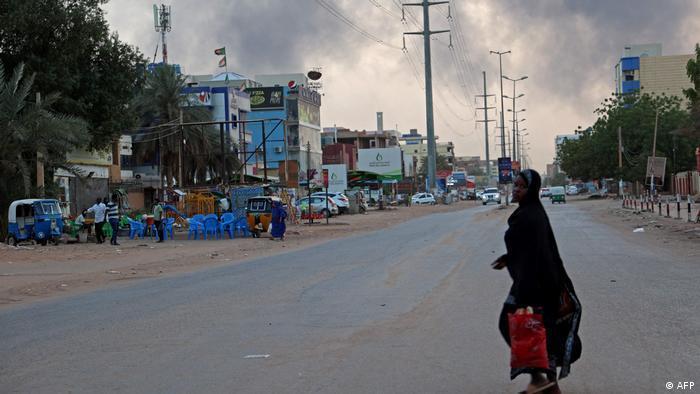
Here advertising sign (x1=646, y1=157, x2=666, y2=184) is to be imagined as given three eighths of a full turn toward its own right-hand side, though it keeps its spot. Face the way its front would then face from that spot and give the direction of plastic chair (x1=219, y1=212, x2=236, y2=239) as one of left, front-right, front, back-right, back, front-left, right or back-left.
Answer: left

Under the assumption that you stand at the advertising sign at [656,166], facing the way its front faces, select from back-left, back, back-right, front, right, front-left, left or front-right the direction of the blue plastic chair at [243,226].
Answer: front-right

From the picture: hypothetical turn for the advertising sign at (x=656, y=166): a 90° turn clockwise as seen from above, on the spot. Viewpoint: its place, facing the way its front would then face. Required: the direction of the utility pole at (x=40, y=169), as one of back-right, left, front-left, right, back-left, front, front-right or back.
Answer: front-left

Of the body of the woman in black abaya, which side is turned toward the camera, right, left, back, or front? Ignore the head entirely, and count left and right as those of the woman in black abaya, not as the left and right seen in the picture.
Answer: left

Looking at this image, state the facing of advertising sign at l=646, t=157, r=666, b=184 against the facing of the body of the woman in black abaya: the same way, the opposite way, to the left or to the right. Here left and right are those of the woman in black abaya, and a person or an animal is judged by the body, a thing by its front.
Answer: to the left

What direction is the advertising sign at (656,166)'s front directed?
toward the camera

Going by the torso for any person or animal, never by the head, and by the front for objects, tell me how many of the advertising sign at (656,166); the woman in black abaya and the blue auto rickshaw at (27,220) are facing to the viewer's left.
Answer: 1

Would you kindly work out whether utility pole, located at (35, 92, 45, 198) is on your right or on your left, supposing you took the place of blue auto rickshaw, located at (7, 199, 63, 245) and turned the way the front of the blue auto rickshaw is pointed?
on your left

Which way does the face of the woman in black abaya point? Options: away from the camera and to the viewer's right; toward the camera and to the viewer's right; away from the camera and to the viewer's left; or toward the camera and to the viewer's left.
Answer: toward the camera and to the viewer's left

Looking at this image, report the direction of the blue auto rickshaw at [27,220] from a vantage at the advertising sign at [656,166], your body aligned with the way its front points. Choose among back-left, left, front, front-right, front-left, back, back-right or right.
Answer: front-right

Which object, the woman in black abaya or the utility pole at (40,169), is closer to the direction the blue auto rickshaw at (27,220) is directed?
the woman in black abaya

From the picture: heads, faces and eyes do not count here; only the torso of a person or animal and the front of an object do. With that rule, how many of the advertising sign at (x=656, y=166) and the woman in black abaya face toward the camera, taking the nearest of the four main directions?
1

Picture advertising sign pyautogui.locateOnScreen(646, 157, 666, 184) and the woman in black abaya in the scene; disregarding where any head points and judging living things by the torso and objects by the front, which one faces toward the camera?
the advertising sign

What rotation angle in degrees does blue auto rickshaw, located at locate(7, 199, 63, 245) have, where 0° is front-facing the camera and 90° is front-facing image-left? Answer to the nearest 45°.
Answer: approximately 315°

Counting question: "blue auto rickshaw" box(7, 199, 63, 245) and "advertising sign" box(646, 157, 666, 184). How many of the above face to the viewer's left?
0

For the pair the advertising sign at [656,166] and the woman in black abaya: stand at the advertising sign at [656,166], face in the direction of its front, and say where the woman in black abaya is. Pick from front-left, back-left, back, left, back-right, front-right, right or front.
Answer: front
